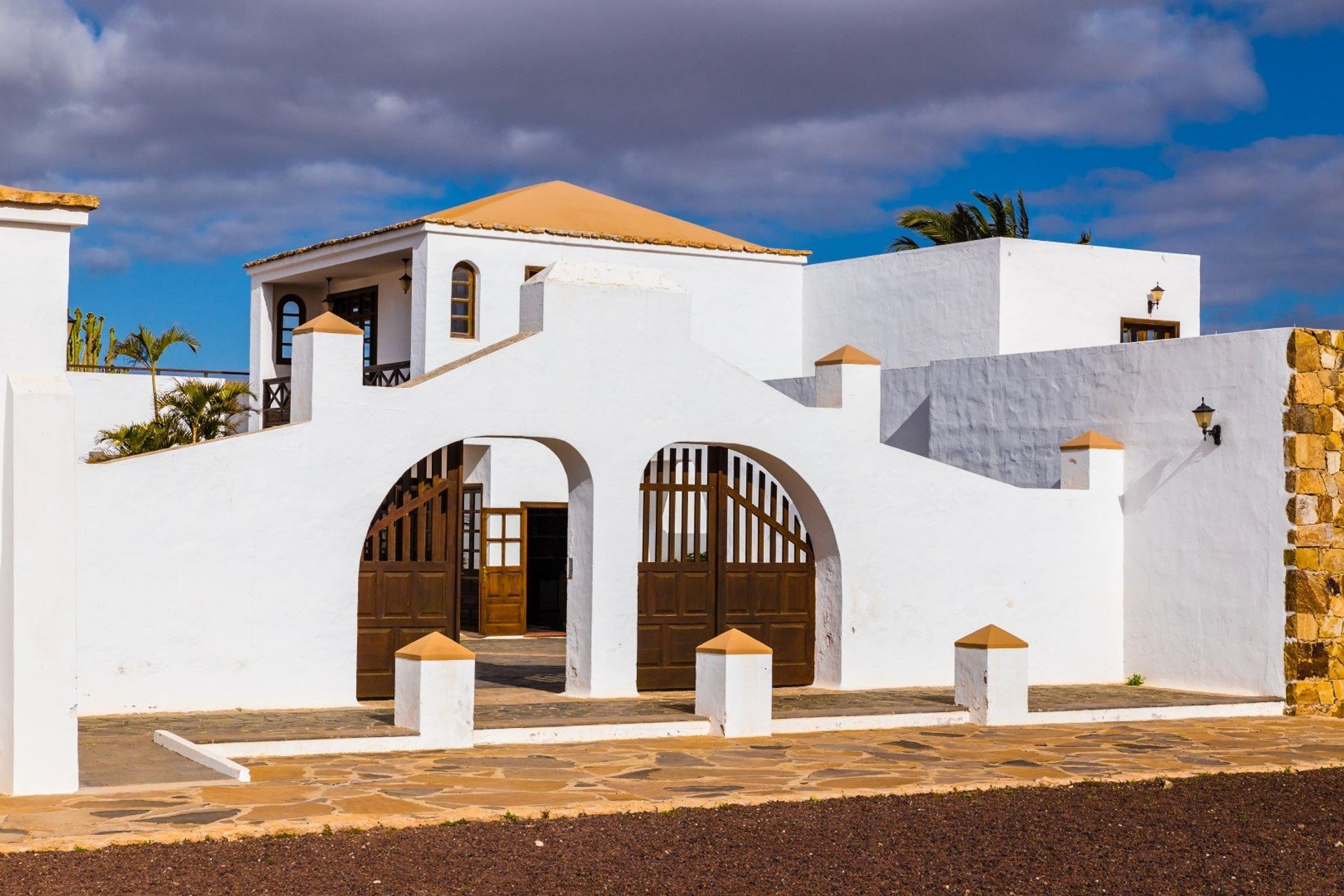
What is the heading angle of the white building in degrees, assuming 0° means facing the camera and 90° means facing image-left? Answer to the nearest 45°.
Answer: approximately 0°

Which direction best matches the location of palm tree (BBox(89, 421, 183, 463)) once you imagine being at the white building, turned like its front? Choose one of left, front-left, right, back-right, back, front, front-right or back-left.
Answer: back-right

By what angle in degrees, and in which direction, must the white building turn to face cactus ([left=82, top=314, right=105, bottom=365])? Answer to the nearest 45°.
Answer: approximately 135° to its right

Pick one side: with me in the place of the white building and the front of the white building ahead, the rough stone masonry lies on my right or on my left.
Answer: on my left

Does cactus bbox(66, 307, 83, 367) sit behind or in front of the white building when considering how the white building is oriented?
behind
